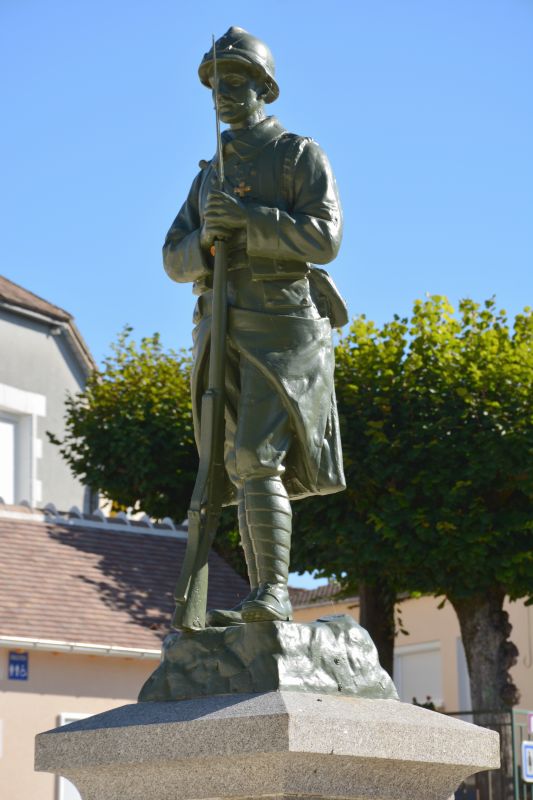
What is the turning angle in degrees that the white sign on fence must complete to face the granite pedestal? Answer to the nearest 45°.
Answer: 0° — it already faces it

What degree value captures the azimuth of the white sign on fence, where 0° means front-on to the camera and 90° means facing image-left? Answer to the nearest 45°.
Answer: approximately 0°

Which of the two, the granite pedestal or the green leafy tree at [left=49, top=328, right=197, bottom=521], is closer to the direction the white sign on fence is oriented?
the granite pedestal

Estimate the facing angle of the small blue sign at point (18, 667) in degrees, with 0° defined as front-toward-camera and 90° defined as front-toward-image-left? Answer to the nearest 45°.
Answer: approximately 0°

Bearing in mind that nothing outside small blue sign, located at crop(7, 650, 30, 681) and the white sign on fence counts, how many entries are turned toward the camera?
2

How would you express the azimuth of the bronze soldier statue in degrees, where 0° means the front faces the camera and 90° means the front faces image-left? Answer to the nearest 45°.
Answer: approximately 45°
